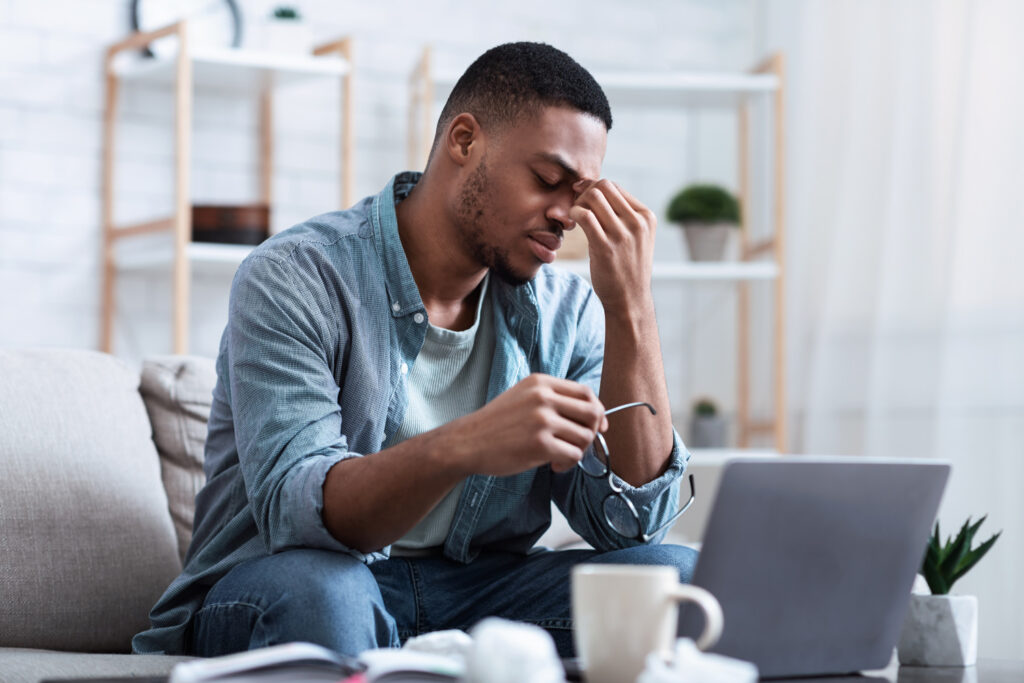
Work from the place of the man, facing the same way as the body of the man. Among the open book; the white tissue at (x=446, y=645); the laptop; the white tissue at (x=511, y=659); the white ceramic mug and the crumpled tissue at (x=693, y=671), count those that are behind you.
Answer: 0

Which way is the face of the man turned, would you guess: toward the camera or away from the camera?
toward the camera

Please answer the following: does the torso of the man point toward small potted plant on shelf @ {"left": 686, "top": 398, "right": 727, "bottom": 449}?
no

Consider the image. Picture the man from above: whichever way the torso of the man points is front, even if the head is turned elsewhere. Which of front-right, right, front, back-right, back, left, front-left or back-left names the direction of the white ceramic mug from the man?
front-right

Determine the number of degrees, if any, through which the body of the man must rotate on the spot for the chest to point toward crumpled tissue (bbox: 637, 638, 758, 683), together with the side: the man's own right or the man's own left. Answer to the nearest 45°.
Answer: approximately 45° to the man's own right

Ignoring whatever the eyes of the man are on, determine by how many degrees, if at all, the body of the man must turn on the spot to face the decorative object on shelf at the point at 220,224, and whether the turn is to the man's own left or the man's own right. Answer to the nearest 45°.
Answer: approximately 135° to the man's own left

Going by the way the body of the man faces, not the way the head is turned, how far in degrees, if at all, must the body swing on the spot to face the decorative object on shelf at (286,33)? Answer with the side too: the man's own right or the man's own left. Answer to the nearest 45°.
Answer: approximately 135° to the man's own left

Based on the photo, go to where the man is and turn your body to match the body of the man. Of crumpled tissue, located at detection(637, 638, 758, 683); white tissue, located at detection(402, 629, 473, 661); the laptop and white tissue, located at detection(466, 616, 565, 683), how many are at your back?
0

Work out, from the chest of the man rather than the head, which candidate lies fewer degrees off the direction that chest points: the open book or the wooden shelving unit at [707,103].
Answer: the open book

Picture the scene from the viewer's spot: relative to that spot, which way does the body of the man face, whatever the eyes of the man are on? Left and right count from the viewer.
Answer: facing the viewer and to the right of the viewer

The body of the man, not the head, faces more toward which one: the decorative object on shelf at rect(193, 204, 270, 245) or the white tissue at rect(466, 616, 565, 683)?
the white tissue

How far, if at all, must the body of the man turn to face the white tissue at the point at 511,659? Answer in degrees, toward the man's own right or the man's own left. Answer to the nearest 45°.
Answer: approximately 45° to the man's own right

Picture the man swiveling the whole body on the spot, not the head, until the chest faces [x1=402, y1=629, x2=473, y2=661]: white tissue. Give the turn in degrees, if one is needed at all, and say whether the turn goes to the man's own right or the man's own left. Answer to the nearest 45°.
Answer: approximately 45° to the man's own right

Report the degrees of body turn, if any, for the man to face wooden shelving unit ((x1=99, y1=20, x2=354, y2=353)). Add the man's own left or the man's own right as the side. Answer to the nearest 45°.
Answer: approximately 135° to the man's own left
